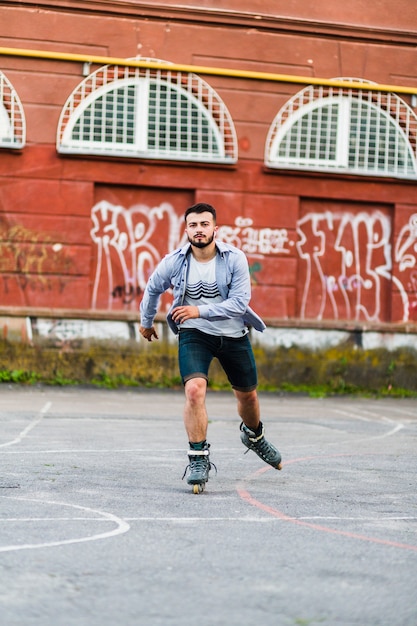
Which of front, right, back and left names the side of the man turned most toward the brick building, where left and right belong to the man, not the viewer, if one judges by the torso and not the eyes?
back

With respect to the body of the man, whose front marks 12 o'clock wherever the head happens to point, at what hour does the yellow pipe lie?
The yellow pipe is roughly at 6 o'clock from the man.

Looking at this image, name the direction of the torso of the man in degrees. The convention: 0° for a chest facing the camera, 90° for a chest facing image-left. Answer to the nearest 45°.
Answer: approximately 0°
